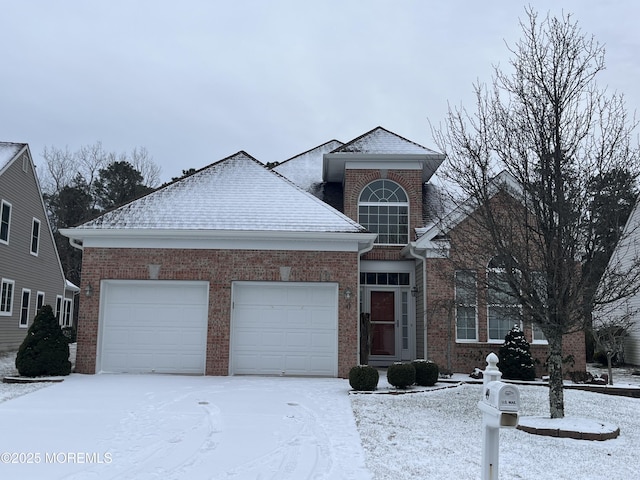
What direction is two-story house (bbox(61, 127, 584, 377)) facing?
toward the camera

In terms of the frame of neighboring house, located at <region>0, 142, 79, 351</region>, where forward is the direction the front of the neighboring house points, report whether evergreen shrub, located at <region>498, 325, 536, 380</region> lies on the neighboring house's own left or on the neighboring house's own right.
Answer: on the neighboring house's own left

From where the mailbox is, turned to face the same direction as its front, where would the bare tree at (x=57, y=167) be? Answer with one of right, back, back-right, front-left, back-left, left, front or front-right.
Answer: back

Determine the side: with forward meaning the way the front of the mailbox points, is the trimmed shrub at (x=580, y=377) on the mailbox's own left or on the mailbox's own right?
on the mailbox's own left

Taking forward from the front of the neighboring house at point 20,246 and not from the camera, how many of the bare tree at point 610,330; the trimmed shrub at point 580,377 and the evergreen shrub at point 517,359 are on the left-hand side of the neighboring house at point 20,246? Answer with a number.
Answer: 3

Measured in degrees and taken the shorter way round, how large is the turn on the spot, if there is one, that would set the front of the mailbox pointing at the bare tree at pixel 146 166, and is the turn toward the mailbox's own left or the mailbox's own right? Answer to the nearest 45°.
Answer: approximately 180°

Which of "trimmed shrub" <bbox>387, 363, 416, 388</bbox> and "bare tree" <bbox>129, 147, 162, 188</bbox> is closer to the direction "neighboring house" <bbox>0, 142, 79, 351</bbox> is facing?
the trimmed shrub

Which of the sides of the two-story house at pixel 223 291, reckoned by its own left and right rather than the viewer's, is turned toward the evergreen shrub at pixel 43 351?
right

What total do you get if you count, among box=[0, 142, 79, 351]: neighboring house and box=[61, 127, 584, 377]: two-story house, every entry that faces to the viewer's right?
0

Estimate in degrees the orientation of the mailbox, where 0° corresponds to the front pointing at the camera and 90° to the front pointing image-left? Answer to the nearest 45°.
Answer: approximately 315°

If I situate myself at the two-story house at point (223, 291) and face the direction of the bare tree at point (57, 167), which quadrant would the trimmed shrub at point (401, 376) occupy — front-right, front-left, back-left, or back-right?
back-right

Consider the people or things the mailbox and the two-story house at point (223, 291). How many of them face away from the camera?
0

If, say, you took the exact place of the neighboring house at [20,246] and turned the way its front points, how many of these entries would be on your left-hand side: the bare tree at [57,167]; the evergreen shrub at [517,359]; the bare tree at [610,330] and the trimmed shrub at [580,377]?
3

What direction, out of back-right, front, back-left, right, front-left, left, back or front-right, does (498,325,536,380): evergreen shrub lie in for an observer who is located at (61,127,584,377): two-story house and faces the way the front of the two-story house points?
left
